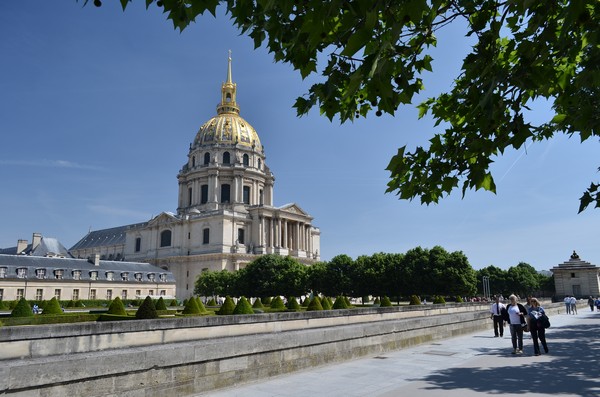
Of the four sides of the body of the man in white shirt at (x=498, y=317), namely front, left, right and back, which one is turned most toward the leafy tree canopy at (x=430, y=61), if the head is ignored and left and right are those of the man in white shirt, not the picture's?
front

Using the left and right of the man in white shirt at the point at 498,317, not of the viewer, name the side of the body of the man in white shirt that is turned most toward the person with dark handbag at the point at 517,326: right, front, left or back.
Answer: front

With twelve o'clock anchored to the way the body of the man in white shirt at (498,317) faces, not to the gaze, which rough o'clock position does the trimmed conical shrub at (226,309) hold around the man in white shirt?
The trimmed conical shrub is roughly at 4 o'clock from the man in white shirt.

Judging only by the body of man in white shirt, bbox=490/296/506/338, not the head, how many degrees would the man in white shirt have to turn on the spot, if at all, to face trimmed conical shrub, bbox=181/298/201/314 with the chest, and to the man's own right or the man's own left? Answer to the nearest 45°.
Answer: approximately 135° to the man's own right

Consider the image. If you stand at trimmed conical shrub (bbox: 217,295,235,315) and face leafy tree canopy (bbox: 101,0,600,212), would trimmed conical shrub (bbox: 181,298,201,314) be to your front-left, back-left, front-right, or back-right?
back-right

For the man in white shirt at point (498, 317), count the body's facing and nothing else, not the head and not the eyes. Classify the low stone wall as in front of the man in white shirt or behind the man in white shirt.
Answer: in front

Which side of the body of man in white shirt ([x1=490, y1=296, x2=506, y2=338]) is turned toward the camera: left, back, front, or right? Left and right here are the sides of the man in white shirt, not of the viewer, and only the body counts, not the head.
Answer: front

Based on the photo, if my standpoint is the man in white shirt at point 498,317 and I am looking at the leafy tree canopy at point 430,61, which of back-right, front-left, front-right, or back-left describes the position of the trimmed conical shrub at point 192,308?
back-right

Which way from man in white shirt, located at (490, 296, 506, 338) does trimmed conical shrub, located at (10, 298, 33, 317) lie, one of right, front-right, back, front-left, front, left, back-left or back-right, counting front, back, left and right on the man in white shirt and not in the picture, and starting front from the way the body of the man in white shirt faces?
right

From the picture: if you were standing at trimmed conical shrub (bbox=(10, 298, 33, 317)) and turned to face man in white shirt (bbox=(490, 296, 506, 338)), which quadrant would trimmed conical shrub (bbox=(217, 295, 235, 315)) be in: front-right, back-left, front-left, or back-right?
front-left

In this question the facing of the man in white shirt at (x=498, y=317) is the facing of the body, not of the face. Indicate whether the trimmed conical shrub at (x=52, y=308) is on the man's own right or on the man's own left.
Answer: on the man's own right
